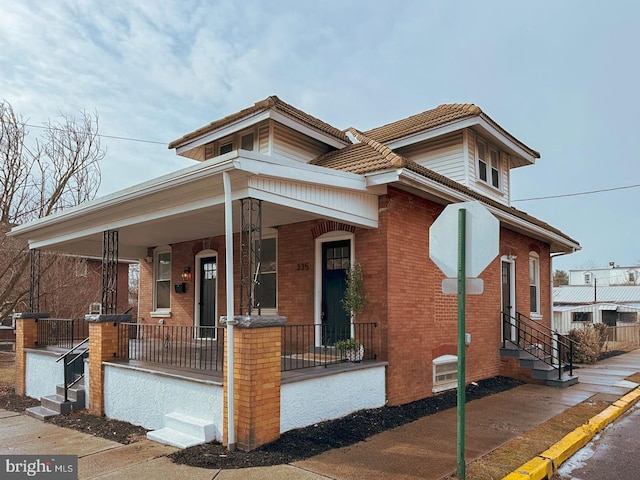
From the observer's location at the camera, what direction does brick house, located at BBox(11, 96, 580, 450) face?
facing the viewer and to the left of the viewer

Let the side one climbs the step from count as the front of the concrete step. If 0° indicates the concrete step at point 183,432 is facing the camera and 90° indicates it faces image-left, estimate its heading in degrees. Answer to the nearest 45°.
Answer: approximately 45°

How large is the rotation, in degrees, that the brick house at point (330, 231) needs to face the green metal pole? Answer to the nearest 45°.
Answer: approximately 45° to its left

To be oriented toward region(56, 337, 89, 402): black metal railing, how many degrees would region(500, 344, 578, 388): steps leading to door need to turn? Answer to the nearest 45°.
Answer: approximately 90° to its right

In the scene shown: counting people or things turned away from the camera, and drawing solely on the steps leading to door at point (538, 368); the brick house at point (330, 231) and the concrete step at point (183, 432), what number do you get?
0

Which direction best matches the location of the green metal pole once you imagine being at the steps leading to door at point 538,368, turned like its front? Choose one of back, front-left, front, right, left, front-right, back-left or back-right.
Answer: front-right

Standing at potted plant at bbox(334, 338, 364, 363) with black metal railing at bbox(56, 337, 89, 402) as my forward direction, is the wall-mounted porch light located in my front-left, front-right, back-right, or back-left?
front-right

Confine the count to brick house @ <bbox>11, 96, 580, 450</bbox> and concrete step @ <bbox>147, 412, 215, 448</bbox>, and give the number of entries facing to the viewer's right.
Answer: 0

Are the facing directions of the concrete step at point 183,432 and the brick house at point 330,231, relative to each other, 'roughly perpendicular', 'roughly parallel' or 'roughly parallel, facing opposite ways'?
roughly parallel

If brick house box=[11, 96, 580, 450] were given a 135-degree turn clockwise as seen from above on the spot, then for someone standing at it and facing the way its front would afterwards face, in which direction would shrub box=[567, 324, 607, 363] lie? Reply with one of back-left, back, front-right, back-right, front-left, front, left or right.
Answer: front-right

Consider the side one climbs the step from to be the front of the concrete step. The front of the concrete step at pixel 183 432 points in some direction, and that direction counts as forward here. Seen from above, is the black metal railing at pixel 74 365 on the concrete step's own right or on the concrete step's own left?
on the concrete step's own right

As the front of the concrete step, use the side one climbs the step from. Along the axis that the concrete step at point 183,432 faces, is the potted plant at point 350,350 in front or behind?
behind
